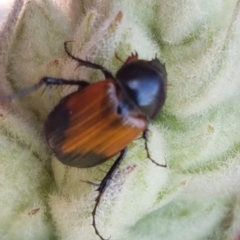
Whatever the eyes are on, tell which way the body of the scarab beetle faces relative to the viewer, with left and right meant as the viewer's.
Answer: facing away from the viewer and to the right of the viewer
